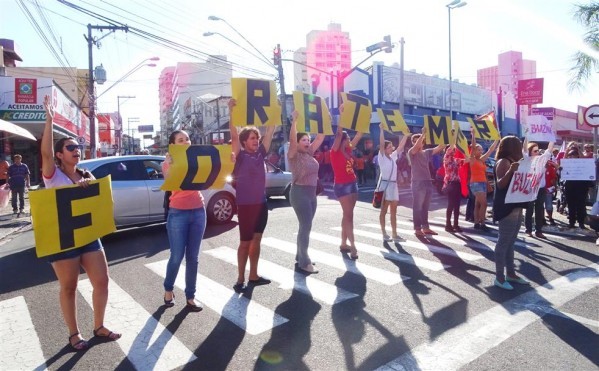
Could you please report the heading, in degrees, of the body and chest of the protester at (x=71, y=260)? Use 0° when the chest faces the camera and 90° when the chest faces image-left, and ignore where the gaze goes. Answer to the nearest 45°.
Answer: approximately 315°

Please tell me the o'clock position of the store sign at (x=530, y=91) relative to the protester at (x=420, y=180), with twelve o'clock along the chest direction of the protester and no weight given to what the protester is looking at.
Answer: The store sign is roughly at 8 o'clock from the protester.

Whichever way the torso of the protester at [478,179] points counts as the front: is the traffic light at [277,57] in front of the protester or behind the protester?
behind

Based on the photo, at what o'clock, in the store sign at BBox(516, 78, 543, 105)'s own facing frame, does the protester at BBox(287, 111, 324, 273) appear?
The protester is roughly at 12 o'clock from the store sign.

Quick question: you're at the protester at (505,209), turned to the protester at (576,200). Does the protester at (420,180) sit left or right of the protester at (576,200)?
left

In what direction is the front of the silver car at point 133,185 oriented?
to the viewer's right

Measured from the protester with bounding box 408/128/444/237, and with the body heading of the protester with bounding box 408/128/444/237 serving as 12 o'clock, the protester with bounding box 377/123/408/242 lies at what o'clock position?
the protester with bounding box 377/123/408/242 is roughly at 3 o'clock from the protester with bounding box 408/128/444/237.

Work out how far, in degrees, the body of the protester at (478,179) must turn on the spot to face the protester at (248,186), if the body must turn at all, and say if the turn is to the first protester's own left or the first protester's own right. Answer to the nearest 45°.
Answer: approximately 90° to the first protester's own right

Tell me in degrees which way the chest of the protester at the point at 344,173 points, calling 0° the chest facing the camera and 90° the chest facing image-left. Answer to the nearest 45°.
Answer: approximately 315°

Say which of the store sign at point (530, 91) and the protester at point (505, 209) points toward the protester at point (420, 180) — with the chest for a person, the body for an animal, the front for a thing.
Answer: the store sign

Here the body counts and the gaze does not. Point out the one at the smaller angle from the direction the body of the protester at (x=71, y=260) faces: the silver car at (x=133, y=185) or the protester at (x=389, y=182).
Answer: the protester
